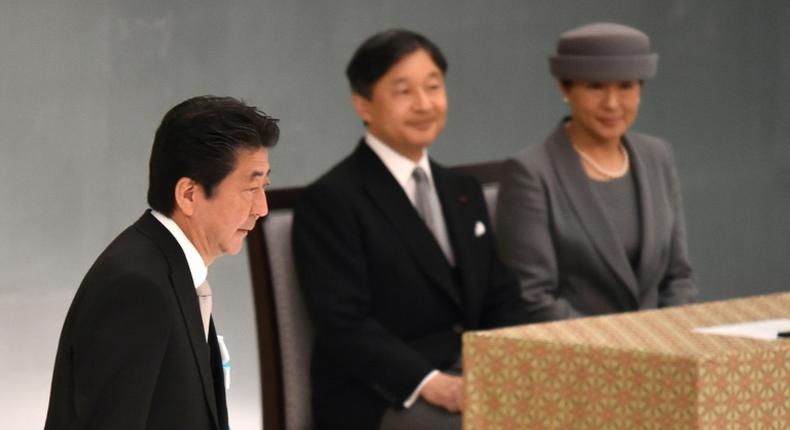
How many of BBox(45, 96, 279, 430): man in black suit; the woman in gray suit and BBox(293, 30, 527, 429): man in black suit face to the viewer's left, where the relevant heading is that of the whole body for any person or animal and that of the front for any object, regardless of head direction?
0

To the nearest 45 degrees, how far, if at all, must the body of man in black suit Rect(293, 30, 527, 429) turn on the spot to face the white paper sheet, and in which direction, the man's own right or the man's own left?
0° — they already face it

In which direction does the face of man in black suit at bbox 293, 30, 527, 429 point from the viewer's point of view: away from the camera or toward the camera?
toward the camera

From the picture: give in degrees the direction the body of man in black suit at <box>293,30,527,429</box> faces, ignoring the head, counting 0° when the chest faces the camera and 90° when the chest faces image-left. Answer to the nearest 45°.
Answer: approximately 315°

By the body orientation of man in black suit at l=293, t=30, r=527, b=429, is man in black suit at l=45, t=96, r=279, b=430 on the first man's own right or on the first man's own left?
on the first man's own right

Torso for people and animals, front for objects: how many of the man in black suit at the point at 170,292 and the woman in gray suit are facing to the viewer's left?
0

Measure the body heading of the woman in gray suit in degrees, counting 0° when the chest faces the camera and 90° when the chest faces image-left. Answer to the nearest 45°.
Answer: approximately 315°

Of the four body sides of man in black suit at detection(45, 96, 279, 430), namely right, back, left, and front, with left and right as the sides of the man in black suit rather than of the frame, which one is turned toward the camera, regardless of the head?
right

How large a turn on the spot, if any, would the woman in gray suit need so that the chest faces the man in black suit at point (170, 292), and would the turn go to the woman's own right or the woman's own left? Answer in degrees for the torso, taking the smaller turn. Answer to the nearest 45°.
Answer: approximately 45° to the woman's own right

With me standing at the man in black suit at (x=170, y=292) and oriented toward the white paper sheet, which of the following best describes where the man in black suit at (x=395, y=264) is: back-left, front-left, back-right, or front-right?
front-left

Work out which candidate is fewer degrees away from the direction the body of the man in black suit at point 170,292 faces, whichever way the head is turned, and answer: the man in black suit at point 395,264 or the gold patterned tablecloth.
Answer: the gold patterned tablecloth

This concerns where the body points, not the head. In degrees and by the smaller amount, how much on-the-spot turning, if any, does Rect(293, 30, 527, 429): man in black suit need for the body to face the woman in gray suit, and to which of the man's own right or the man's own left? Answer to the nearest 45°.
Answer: approximately 45° to the man's own left

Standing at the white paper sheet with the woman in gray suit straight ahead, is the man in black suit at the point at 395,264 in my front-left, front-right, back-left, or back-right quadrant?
front-left

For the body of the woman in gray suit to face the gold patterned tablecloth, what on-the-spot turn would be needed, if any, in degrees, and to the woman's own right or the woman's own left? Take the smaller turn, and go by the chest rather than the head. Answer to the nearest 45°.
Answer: approximately 45° to the woman's own right

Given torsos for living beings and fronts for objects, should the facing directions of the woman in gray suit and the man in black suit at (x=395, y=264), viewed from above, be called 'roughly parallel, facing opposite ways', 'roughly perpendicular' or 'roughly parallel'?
roughly parallel

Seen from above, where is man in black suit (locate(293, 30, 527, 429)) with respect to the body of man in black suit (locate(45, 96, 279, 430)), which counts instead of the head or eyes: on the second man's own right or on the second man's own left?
on the second man's own left

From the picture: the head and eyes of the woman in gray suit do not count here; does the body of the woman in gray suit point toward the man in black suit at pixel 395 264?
no

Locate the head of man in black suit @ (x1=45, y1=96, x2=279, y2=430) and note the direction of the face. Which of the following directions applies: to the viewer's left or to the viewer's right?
to the viewer's right
